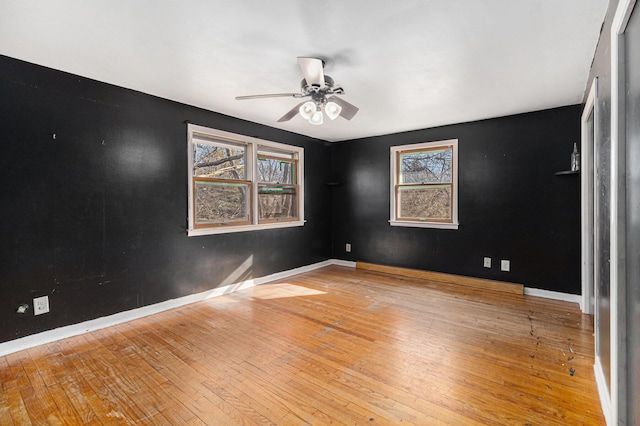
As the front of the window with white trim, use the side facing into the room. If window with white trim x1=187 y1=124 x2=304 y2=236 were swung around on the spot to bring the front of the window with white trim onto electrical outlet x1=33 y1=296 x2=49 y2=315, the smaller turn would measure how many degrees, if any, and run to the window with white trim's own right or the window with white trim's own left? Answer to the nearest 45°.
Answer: approximately 90° to the window with white trim's own right

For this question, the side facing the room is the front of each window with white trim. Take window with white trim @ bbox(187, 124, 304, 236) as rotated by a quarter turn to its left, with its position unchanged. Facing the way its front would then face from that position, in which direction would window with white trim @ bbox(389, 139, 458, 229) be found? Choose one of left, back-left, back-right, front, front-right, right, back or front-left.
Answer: front-right

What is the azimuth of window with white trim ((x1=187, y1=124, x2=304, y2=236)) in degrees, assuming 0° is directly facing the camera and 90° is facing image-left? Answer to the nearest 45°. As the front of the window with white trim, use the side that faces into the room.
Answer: approximately 315°

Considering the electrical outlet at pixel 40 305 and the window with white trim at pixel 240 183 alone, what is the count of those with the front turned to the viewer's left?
0

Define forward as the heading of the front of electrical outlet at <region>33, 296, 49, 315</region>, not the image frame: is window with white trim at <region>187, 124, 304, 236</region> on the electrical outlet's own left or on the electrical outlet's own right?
on the electrical outlet's own left

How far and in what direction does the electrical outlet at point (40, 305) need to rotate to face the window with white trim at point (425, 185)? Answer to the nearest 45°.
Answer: approximately 90° to its left
